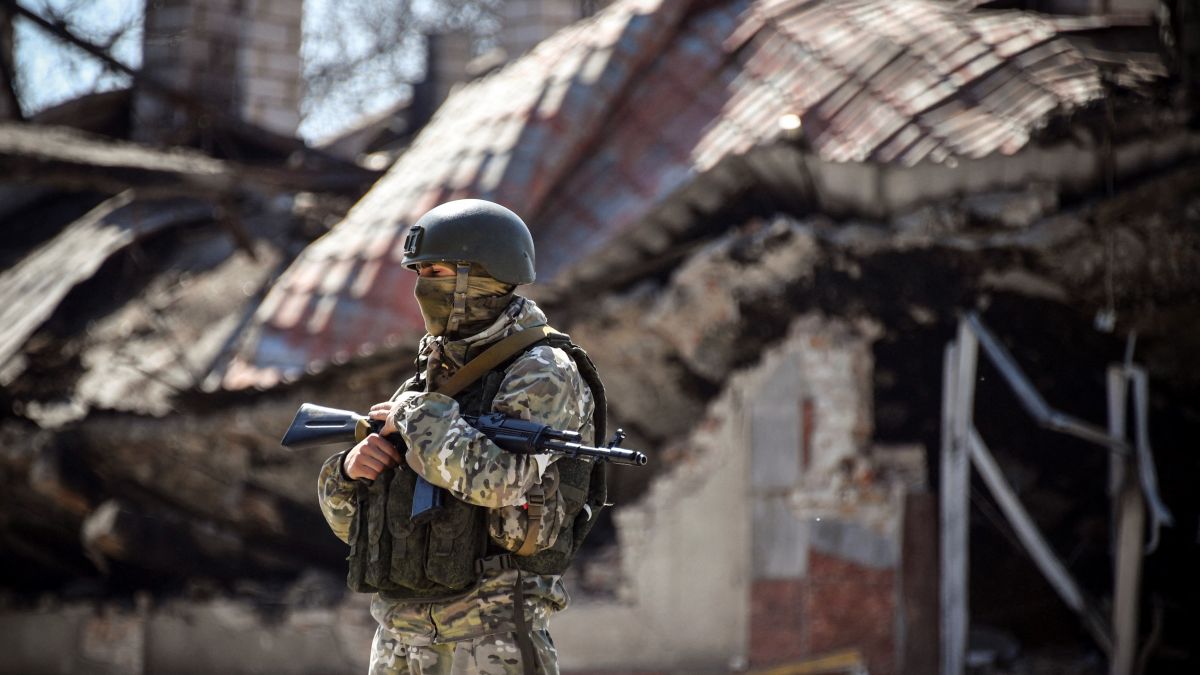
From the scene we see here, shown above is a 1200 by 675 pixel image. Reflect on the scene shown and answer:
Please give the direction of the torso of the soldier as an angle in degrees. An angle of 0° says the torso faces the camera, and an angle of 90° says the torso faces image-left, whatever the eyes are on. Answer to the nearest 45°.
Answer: approximately 45°

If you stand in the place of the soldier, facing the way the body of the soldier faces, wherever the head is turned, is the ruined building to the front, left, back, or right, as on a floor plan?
back
